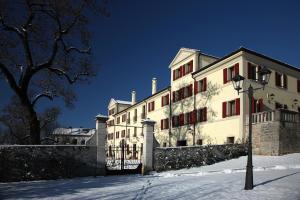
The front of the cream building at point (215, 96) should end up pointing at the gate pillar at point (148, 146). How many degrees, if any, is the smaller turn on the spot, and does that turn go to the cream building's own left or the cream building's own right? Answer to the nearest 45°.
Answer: approximately 45° to the cream building's own left

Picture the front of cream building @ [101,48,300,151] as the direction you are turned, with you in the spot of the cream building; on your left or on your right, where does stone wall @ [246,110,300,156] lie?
on your left

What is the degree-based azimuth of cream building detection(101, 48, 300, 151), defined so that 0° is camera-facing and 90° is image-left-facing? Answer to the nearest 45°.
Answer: approximately 45°

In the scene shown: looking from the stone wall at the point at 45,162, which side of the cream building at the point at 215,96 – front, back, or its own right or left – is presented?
front

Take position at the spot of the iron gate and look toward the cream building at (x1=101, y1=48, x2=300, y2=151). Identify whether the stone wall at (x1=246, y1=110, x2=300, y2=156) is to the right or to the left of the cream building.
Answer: right

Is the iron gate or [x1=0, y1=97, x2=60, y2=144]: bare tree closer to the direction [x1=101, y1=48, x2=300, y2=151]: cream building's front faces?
the iron gate
